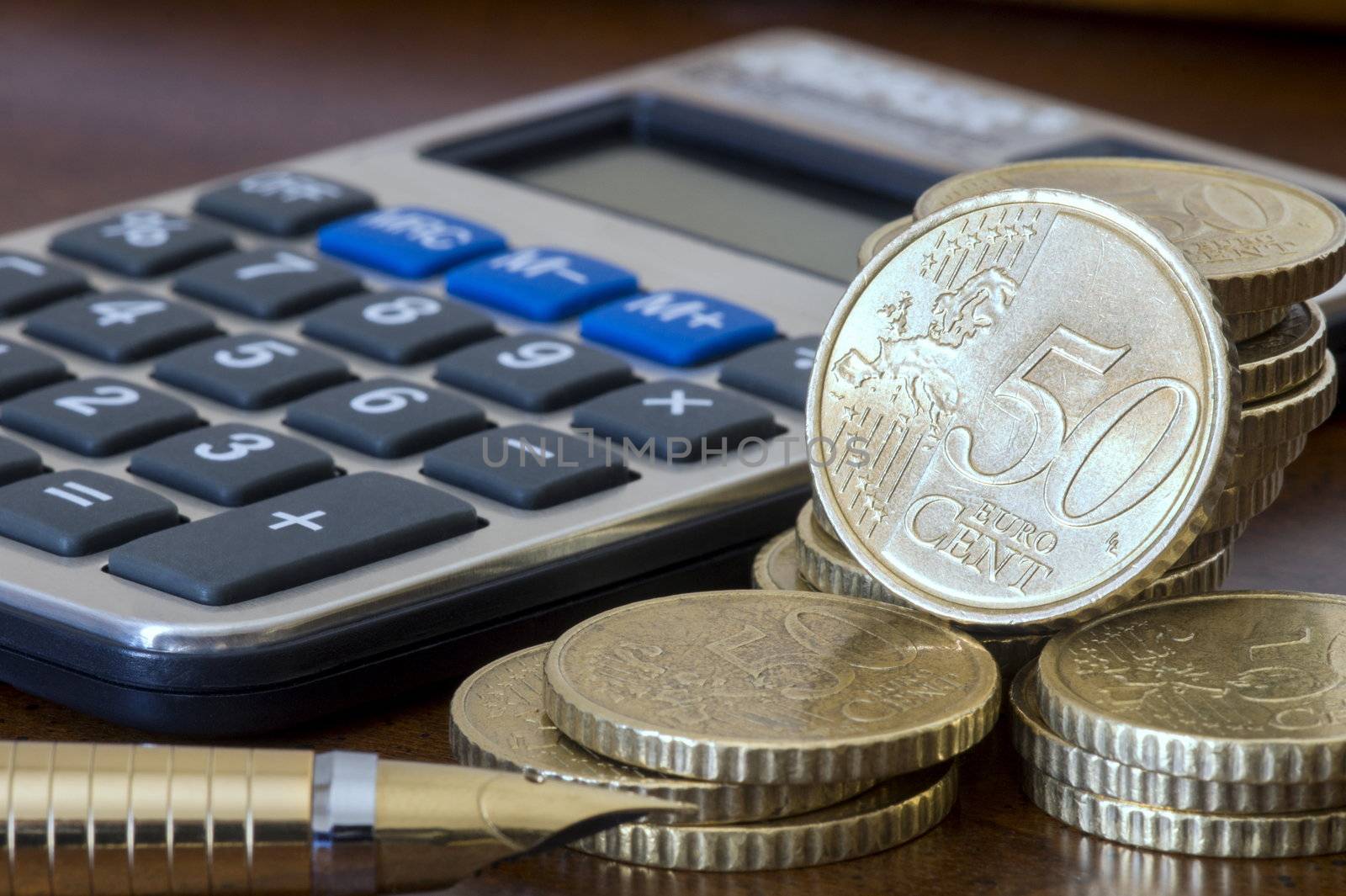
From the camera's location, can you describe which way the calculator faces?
facing the viewer and to the left of the viewer

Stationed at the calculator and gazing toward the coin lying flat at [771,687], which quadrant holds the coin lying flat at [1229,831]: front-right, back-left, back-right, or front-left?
front-left
